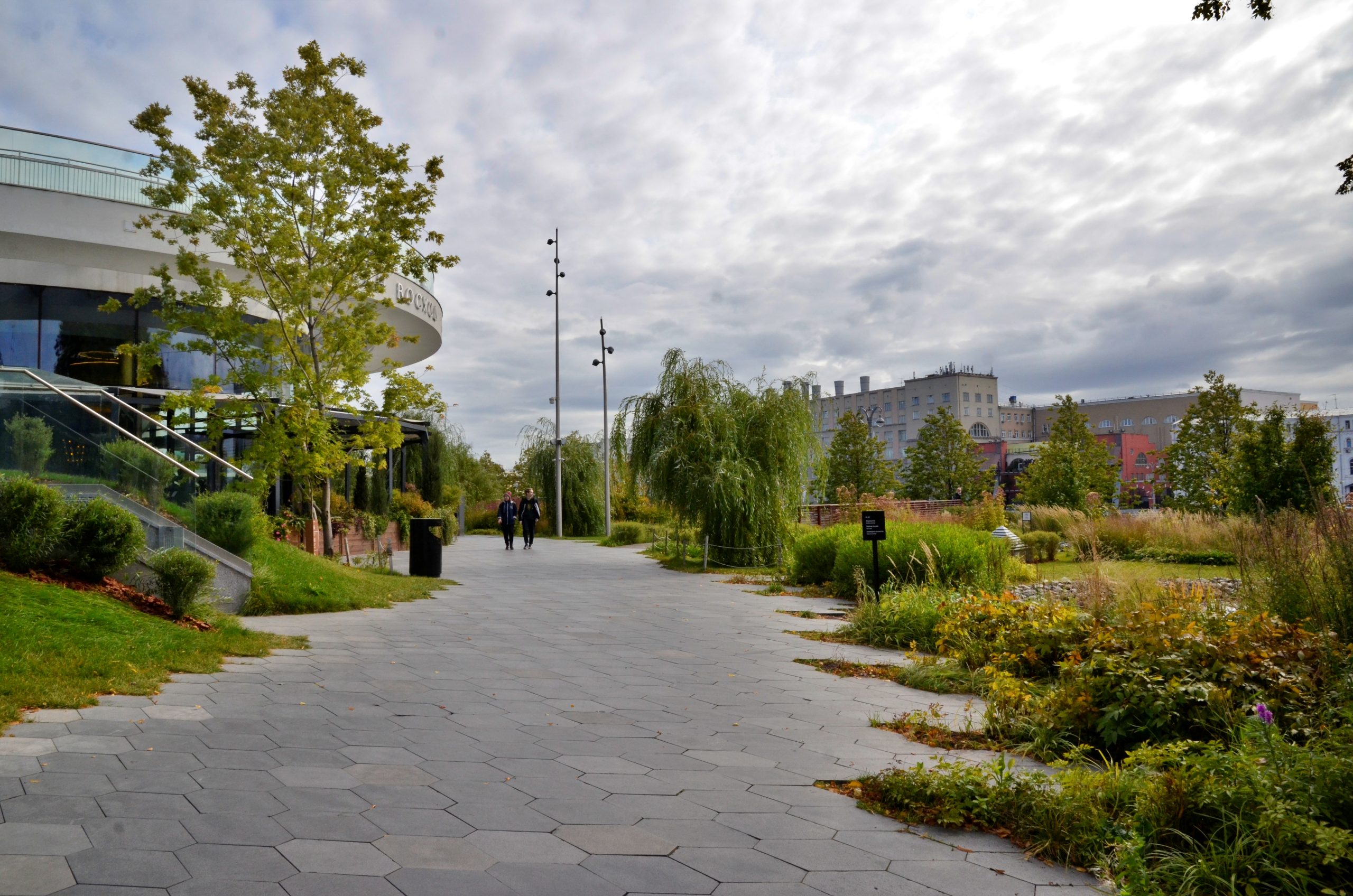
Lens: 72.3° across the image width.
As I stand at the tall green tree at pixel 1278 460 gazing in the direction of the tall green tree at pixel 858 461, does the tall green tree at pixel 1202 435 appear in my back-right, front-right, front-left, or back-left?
front-right

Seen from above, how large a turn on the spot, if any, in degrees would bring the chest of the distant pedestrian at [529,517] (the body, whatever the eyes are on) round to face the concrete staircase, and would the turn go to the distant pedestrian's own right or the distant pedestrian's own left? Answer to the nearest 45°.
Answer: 0° — they already face it

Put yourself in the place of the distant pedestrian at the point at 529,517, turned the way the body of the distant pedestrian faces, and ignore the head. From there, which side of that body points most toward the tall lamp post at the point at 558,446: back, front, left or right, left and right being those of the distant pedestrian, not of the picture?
back

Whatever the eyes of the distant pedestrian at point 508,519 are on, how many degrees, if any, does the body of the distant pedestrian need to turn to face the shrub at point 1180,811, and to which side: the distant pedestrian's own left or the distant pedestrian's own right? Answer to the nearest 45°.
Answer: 0° — they already face it

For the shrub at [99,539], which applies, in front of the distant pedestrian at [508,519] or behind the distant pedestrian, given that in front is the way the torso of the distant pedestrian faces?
in front

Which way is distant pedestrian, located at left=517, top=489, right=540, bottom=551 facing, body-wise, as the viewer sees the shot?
toward the camera

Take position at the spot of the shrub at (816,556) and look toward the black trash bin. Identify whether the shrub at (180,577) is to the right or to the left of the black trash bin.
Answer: left

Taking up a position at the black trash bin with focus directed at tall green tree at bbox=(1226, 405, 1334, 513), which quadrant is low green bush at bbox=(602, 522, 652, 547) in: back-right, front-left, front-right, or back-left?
front-left

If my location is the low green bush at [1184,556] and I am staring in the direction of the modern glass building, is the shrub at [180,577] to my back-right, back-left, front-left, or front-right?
front-left

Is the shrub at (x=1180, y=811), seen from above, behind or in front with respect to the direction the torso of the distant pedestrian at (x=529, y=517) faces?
in front

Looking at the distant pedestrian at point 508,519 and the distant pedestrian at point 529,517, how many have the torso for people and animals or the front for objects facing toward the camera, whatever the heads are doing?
2
